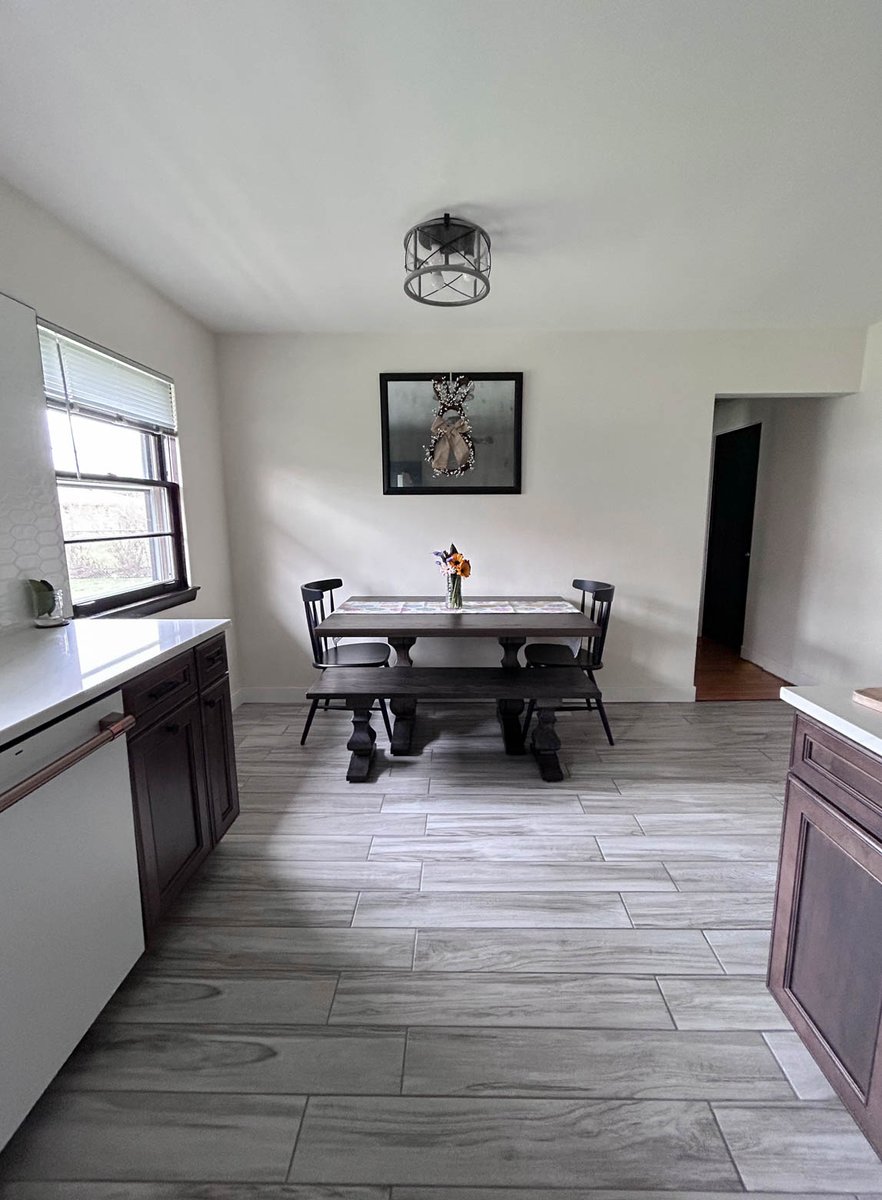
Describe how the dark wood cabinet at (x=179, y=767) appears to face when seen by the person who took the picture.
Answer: facing the viewer and to the right of the viewer

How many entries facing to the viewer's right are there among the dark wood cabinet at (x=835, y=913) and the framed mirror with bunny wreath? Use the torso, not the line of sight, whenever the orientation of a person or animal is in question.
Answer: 0

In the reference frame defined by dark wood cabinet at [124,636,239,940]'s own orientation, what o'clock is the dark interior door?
The dark interior door is roughly at 10 o'clock from the dark wood cabinet.

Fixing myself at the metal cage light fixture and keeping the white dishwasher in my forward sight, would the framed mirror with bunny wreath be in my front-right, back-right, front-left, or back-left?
back-right

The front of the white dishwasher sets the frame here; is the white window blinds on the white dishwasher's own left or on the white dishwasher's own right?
on the white dishwasher's own left

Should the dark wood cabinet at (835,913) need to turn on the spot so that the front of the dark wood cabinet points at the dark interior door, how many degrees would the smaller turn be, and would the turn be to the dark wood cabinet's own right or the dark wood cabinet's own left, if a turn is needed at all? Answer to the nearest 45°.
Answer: approximately 135° to the dark wood cabinet's own right

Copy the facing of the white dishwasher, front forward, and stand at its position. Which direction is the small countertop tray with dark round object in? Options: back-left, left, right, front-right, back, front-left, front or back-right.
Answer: back-left

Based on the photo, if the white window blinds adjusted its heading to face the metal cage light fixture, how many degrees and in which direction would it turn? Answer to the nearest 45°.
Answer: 0° — it already faces it

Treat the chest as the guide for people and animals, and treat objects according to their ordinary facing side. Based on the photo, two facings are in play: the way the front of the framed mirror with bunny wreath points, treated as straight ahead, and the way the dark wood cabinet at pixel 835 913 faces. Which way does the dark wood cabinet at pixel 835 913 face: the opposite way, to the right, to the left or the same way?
to the right

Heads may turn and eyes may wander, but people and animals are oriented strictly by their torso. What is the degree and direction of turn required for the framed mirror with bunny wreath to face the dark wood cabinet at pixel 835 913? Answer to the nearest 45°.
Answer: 0° — it already faces it

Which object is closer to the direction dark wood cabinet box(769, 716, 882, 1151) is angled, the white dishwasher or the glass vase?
the white dishwasher

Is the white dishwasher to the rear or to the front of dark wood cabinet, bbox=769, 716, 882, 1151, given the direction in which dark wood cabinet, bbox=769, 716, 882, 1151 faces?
to the front

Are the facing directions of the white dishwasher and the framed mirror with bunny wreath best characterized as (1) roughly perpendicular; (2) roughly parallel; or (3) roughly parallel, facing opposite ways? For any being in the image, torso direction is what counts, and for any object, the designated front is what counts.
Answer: roughly perpendicular

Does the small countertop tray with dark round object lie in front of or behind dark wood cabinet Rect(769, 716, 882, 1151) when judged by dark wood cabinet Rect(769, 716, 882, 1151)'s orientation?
in front
